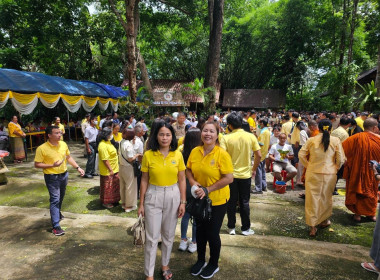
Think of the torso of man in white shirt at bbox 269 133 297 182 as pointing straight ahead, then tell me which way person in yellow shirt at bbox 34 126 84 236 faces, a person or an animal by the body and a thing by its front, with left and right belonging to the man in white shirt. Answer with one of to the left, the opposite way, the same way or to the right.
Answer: to the left

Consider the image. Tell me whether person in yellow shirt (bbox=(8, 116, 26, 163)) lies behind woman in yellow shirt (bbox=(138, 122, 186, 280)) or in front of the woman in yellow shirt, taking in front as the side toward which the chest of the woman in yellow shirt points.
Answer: behind

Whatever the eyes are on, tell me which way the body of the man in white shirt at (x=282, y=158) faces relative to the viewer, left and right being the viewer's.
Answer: facing the viewer

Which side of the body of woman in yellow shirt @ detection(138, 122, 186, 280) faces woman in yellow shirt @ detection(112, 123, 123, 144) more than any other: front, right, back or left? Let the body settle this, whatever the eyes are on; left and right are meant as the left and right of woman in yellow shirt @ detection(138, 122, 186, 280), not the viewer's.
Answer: back

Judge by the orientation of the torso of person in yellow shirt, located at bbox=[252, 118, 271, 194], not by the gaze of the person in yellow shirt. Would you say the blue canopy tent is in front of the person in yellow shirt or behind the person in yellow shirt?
in front

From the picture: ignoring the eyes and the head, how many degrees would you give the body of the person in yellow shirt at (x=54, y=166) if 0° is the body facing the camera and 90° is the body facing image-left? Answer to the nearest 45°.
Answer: approximately 315°

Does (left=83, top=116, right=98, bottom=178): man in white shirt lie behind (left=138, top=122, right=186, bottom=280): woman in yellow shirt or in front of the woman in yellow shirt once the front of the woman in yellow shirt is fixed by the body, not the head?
behind

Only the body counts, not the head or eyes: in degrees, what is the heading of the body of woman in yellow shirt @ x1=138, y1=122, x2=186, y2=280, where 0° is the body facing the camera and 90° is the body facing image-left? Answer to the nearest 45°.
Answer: approximately 0°
